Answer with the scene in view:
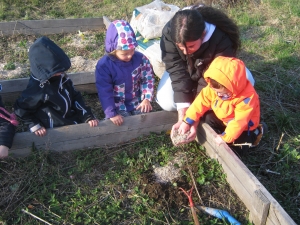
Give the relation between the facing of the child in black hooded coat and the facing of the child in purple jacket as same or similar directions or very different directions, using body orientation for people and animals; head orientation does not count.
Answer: same or similar directions

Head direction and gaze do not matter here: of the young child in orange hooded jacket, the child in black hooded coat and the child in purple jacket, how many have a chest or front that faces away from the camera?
0

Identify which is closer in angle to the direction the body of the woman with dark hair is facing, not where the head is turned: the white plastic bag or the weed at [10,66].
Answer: the weed

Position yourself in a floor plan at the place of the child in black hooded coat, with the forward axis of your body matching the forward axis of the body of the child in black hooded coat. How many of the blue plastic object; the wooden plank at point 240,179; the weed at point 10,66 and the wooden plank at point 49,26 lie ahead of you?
2

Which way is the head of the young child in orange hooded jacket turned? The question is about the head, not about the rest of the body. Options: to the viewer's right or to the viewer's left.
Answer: to the viewer's left

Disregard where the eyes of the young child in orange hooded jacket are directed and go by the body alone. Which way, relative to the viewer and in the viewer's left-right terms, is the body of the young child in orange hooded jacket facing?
facing the viewer and to the left of the viewer

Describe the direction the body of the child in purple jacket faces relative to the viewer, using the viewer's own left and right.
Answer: facing the viewer and to the right of the viewer

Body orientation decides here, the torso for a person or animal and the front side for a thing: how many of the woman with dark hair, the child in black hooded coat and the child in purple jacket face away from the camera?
0

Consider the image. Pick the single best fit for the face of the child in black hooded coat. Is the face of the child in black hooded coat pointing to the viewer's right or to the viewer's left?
to the viewer's right

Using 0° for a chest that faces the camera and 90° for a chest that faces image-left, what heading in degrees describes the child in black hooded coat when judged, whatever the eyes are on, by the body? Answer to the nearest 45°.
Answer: approximately 315°

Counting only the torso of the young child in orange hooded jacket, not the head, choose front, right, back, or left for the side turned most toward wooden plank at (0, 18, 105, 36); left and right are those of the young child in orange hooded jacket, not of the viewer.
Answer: right

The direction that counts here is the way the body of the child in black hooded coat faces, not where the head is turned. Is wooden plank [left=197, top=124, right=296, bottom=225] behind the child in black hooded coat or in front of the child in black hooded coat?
in front

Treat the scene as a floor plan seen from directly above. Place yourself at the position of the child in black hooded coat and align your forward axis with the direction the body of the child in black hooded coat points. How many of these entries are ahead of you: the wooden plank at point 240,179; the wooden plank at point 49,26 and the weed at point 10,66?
1

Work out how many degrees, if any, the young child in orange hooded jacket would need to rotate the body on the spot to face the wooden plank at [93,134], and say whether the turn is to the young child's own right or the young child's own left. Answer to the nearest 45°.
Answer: approximately 45° to the young child's own right

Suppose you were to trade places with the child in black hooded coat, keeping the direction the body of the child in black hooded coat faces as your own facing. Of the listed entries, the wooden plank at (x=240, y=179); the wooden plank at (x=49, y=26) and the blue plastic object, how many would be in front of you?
2
